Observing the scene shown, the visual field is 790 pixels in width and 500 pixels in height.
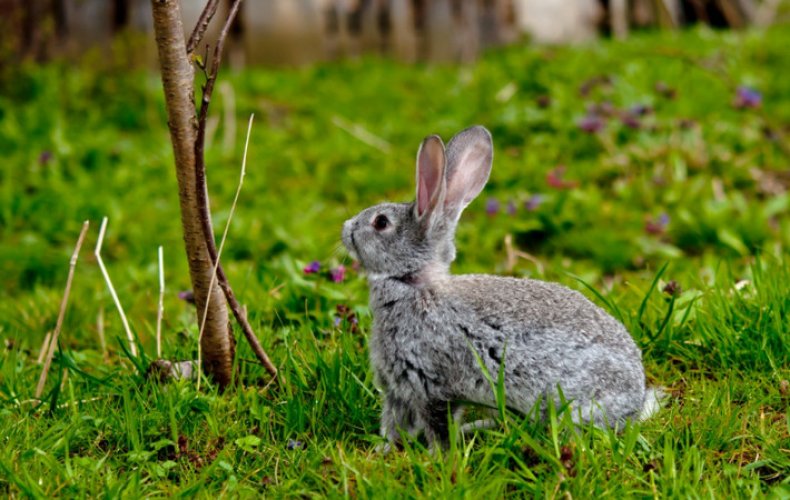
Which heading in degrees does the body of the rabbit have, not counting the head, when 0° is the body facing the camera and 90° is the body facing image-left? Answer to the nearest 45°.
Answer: approximately 90°

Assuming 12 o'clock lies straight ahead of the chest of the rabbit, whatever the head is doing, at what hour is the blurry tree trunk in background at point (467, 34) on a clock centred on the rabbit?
The blurry tree trunk in background is roughly at 3 o'clock from the rabbit.

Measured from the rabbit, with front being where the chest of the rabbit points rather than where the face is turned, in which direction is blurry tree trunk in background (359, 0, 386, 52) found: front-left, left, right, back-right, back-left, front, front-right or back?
right

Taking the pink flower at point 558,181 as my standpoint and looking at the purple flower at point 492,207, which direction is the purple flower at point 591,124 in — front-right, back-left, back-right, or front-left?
back-right

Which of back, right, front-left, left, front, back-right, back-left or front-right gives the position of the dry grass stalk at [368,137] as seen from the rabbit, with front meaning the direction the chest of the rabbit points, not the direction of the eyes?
right

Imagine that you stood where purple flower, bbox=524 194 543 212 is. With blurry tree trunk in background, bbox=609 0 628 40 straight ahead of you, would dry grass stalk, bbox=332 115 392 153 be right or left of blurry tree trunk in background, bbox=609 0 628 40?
left

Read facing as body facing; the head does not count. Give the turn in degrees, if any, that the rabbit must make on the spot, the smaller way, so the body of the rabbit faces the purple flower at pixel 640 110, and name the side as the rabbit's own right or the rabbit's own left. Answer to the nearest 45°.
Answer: approximately 90° to the rabbit's own right

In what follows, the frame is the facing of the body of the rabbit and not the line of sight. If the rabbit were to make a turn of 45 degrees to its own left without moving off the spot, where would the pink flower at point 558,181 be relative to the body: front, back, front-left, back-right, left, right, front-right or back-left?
back-right

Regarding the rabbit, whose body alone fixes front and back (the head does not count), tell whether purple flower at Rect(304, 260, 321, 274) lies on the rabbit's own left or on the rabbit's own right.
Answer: on the rabbit's own right

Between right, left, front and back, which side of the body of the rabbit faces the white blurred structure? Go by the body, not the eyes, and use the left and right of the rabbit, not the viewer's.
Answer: right

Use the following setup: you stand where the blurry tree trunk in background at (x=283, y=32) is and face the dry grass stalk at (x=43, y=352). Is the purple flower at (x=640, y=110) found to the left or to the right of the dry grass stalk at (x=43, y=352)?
left

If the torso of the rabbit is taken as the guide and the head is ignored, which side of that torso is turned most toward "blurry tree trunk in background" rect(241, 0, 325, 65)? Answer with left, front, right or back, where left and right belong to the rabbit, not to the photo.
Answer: right
